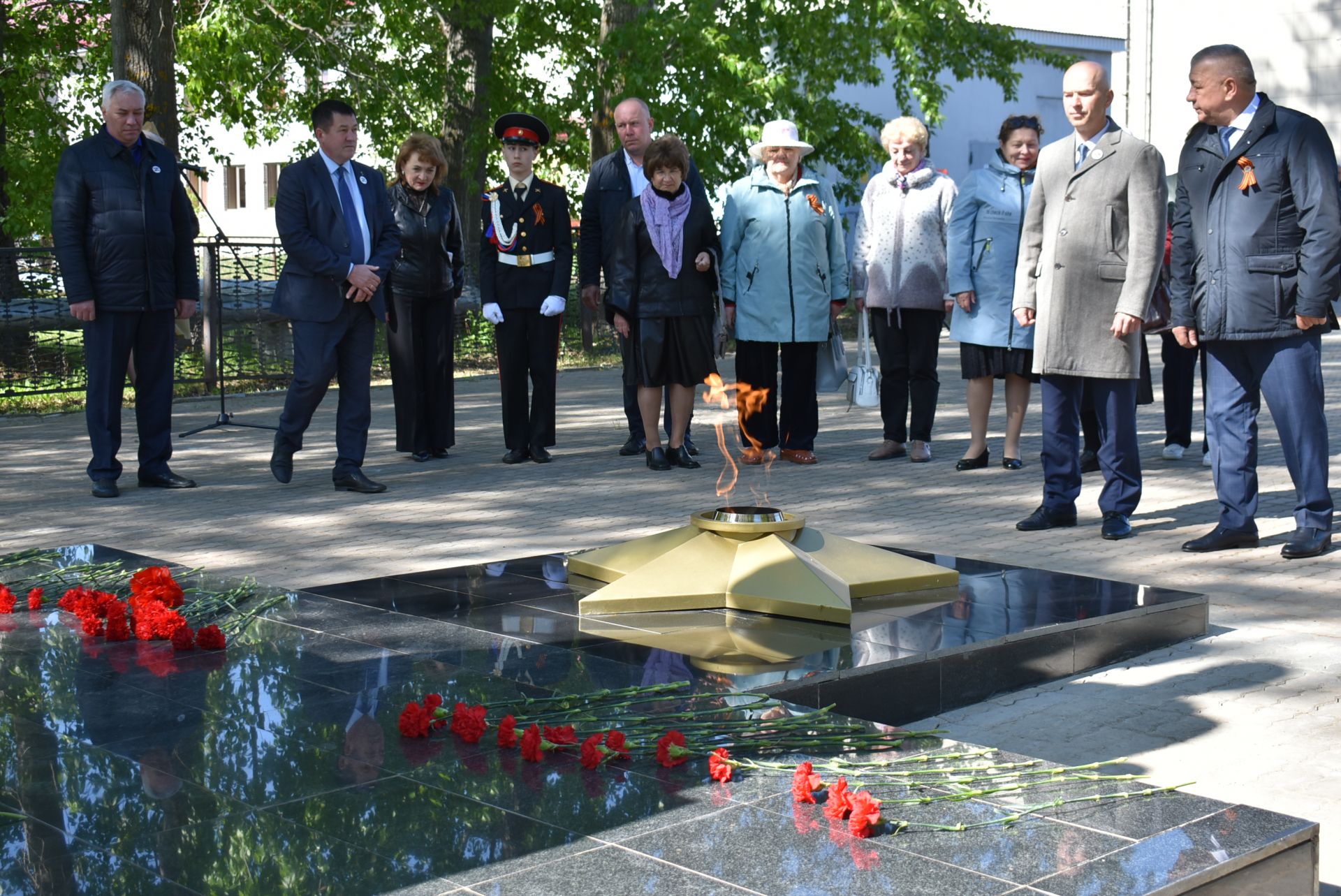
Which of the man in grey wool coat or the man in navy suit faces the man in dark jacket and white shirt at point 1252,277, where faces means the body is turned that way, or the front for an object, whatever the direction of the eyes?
the man in navy suit

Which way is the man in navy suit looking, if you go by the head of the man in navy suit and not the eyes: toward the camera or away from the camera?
toward the camera

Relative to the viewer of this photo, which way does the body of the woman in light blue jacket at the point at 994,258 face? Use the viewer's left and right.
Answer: facing the viewer

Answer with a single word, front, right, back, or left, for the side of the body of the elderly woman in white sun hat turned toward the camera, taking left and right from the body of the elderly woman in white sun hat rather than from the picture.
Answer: front

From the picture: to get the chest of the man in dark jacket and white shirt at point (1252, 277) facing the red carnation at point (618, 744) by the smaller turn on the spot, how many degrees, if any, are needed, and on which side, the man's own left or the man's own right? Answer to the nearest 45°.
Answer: approximately 45° to the man's own left

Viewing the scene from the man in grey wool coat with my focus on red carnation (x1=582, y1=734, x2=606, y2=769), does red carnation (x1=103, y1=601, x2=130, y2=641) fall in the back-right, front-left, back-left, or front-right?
front-right

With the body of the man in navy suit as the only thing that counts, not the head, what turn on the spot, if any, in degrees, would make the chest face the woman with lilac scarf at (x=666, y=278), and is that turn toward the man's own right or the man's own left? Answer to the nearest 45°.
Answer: approximately 45° to the man's own left

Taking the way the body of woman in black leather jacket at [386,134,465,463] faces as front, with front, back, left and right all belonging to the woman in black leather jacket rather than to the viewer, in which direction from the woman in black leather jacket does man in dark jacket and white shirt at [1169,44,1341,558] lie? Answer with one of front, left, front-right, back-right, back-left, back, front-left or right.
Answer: front-left

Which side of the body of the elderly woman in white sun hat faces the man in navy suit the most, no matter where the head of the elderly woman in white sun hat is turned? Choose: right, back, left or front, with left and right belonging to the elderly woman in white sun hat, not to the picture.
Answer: right

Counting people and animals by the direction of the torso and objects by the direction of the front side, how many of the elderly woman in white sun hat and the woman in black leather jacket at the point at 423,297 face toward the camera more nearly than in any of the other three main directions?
2

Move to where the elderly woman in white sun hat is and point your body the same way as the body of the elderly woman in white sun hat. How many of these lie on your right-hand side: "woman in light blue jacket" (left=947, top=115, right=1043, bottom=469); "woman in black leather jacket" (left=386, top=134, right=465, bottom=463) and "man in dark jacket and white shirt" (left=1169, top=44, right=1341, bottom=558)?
1

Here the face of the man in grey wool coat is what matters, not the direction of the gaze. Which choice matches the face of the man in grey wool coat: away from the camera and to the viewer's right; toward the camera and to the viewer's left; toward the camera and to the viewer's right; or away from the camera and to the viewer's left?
toward the camera and to the viewer's left

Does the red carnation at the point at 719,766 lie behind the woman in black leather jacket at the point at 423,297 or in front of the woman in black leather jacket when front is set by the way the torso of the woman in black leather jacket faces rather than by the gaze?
in front

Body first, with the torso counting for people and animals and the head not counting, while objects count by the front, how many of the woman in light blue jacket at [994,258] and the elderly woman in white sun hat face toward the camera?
2

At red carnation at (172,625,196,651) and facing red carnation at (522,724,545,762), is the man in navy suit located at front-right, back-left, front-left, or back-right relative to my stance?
back-left

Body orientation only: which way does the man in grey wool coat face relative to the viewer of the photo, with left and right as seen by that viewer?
facing the viewer and to the left of the viewer

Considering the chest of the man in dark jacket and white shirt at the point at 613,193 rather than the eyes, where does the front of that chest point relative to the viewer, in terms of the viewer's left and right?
facing the viewer and to the right of the viewer

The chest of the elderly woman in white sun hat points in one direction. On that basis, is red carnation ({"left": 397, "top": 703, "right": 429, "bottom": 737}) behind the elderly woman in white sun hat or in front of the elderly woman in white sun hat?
in front

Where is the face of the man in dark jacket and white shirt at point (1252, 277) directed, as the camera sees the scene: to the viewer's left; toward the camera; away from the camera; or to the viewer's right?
to the viewer's left
